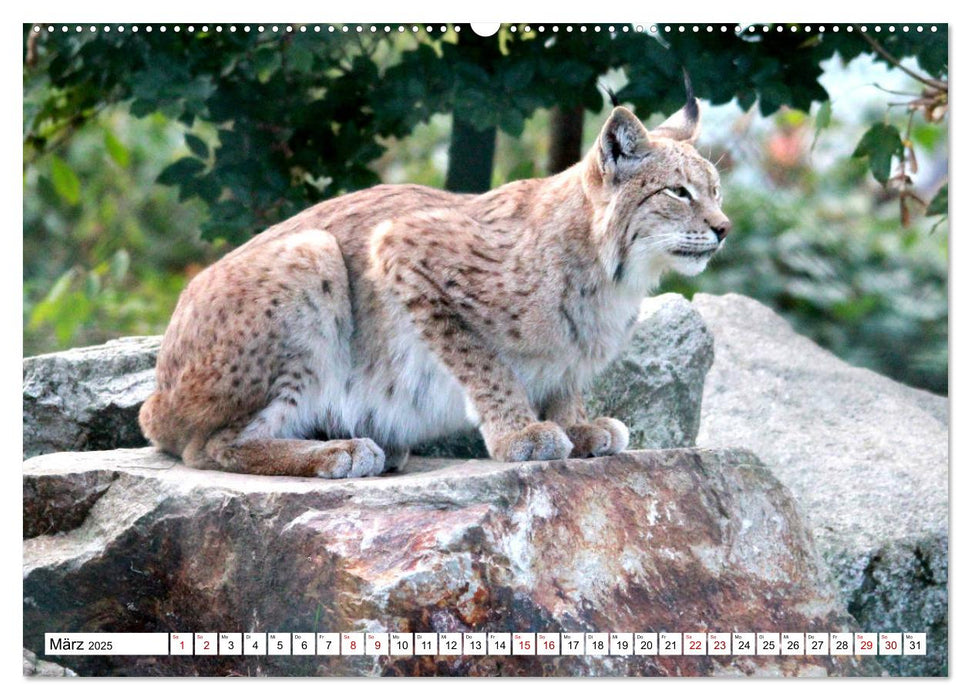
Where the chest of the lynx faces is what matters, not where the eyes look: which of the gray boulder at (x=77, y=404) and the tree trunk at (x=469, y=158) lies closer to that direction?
the tree trunk

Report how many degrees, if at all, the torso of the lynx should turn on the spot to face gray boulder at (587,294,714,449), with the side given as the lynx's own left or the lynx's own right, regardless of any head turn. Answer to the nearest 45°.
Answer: approximately 45° to the lynx's own left

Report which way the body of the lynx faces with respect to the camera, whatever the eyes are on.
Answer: to the viewer's right

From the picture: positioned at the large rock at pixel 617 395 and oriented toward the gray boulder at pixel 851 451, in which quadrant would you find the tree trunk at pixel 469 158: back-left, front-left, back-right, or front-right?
back-left

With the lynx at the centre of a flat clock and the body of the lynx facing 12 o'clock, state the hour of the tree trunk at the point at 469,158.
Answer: The tree trunk is roughly at 9 o'clock from the lynx.

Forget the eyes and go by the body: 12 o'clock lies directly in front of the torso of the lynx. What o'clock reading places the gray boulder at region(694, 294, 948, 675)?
The gray boulder is roughly at 11 o'clock from the lynx.

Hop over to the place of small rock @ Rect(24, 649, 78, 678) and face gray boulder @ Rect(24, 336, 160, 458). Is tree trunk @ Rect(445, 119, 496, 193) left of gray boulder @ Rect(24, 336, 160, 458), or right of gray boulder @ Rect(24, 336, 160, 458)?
right

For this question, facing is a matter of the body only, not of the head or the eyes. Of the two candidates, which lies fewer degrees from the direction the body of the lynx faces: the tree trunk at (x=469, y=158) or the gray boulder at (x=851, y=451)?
the gray boulder

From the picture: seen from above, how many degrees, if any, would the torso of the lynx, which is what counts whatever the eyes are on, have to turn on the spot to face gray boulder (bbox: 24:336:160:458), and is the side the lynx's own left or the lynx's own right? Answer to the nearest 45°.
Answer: approximately 135° to the lynx's own left
